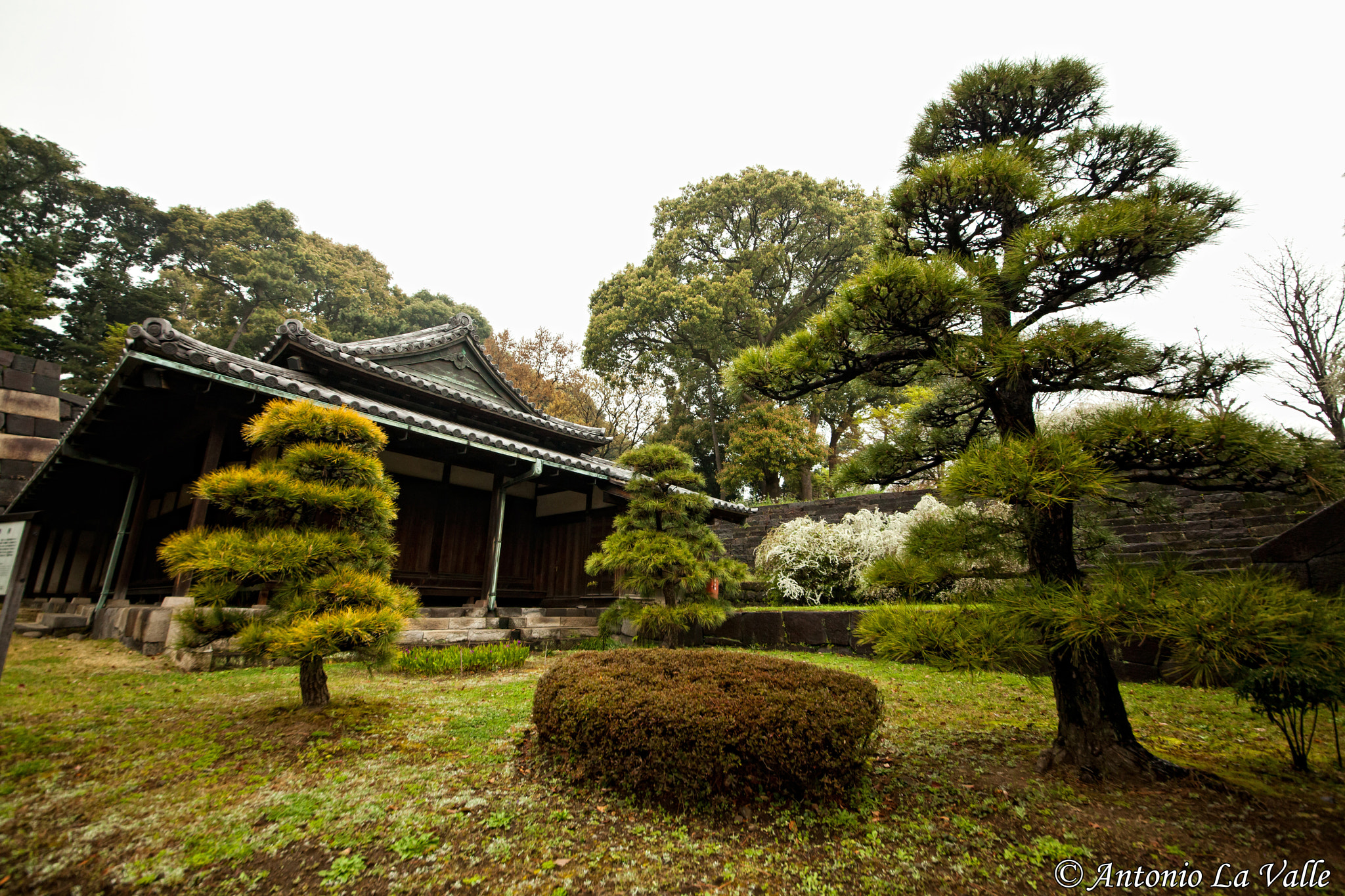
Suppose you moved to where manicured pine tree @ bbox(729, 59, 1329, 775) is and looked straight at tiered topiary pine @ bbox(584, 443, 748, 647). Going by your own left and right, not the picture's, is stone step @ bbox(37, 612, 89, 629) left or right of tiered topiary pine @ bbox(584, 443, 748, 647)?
left

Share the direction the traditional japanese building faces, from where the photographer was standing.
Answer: facing the viewer and to the right of the viewer

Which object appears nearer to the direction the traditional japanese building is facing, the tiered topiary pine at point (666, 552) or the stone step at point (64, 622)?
the tiered topiary pine

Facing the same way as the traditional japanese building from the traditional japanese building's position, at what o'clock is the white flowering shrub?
The white flowering shrub is roughly at 11 o'clock from the traditional japanese building.

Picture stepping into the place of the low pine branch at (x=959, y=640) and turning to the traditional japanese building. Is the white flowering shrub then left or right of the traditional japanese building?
right

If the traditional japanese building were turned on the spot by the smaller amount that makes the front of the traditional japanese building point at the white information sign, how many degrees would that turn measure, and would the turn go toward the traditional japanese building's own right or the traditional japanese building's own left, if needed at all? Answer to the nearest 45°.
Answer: approximately 45° to the traditional japanese building's own right

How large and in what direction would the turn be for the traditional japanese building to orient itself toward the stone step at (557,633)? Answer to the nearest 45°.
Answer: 0° — it already faces it

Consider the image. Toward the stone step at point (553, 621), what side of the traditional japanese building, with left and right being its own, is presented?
front

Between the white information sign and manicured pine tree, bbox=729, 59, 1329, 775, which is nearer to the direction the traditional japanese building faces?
the manicured pine tree

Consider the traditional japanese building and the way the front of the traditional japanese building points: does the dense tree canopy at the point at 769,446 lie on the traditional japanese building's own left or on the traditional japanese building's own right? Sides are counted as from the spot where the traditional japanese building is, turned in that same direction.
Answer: on the traditional japanese building's own left

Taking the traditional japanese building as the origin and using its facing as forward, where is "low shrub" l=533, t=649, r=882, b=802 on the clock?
The low shrub is roughly at 1 o'clock from the traditional japanese building.

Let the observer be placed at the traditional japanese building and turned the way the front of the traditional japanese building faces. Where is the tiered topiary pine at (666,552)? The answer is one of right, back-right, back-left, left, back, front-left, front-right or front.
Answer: front

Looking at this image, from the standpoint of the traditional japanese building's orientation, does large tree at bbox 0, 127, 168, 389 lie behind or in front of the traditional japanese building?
behind

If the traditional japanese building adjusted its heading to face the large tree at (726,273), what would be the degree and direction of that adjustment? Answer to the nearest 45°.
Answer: approximately 90° to its left

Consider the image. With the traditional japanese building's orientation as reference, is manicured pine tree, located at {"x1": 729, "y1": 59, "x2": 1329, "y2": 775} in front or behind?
in front
